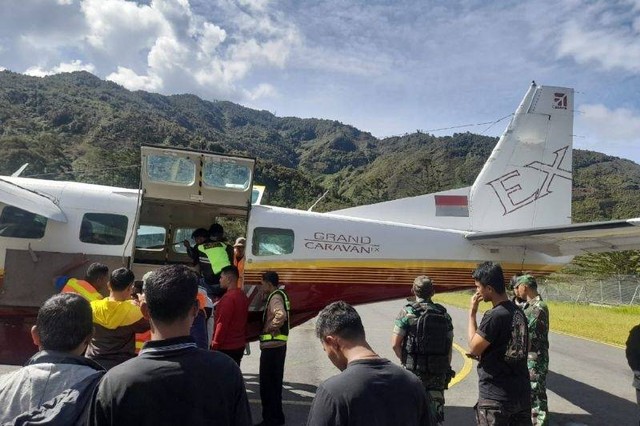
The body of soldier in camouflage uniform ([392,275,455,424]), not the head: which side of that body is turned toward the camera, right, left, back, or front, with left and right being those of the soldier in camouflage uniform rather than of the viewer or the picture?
back

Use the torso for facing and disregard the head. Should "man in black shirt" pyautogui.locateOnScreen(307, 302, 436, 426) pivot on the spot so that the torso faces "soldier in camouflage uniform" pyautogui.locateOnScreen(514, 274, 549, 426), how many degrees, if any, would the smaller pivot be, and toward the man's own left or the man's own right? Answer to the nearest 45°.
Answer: approximately 45° to the man's own right

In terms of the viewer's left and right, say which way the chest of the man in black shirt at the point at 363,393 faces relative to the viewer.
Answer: facing away from the viewer and to the left of the viewer

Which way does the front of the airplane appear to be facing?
to the viewer's left

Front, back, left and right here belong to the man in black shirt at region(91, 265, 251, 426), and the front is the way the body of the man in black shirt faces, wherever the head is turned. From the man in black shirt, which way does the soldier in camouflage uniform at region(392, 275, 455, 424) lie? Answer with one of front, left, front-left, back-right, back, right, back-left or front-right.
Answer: front-right

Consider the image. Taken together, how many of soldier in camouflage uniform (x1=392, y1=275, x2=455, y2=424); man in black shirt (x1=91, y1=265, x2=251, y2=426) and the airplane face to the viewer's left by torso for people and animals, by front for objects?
1

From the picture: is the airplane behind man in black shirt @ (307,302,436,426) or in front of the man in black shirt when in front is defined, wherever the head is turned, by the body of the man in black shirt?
in front

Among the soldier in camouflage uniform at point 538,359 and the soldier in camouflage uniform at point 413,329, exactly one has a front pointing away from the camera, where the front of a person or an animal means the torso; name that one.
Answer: the soldier in camouflage uniform at point 413,329

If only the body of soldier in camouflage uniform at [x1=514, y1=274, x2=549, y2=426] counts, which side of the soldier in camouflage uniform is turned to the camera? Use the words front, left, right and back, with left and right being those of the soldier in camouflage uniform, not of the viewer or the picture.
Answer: left

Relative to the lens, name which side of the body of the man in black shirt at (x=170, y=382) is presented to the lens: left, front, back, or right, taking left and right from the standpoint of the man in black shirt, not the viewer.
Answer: back

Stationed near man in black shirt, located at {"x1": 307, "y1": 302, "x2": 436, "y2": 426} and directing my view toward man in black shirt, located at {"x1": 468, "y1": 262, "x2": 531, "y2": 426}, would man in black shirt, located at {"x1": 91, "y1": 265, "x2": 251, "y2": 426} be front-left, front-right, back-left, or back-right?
back-left

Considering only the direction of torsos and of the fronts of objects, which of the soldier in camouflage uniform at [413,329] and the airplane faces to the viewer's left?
the airplane

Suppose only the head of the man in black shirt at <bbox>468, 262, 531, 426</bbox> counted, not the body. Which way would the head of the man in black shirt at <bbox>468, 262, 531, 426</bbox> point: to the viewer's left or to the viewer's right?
to the viewer's left
